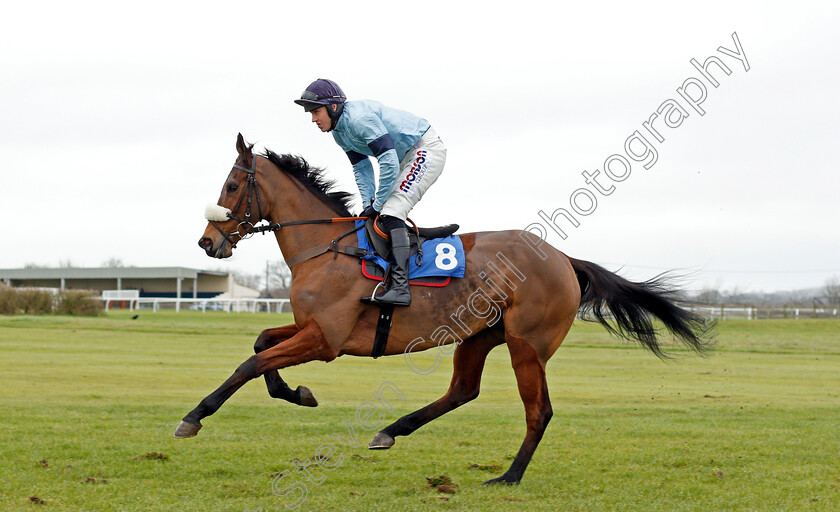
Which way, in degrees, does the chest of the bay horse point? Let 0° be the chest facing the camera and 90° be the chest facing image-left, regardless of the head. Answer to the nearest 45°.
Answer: approximately 90°

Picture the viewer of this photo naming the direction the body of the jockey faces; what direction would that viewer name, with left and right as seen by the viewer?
facing to the left of the viewer
